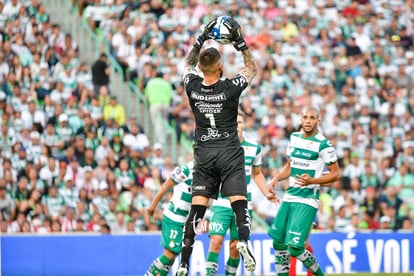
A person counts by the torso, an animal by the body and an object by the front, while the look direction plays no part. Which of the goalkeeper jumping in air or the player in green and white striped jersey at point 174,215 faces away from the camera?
the goalkeeper jumping in air

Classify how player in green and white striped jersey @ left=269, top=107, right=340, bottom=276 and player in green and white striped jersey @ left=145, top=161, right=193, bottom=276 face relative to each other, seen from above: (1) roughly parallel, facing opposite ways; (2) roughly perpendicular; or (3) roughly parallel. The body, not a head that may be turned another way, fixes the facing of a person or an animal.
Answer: roughly perpendicular

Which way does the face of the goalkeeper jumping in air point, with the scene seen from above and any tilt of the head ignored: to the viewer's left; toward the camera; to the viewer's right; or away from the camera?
away from the camera

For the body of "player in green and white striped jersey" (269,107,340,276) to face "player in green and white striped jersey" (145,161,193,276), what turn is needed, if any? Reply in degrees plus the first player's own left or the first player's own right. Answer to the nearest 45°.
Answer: approximately 45° to the first player's own right

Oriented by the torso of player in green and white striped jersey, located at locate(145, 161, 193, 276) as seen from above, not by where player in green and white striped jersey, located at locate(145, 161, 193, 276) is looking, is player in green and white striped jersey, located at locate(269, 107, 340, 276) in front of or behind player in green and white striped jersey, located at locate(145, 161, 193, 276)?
in front

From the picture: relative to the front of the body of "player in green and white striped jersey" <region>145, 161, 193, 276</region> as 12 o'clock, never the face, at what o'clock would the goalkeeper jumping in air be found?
The goalkeeper jumping in air is roughly at 1 o'clock from the player in green and white striped jersey.

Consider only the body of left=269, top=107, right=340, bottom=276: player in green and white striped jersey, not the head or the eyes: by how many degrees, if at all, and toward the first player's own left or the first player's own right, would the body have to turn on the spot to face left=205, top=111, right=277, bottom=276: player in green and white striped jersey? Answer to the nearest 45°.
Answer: approximately 45° to the first player's own right

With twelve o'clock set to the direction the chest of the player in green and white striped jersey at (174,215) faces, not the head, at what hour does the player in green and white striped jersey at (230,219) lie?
the player in green and white striped jersey at (230,219) is roughly at 11 o'clock from the player in green and white striped jersey at (174,215).

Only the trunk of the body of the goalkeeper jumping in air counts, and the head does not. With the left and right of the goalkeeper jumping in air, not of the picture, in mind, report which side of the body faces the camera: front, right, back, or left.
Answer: back
